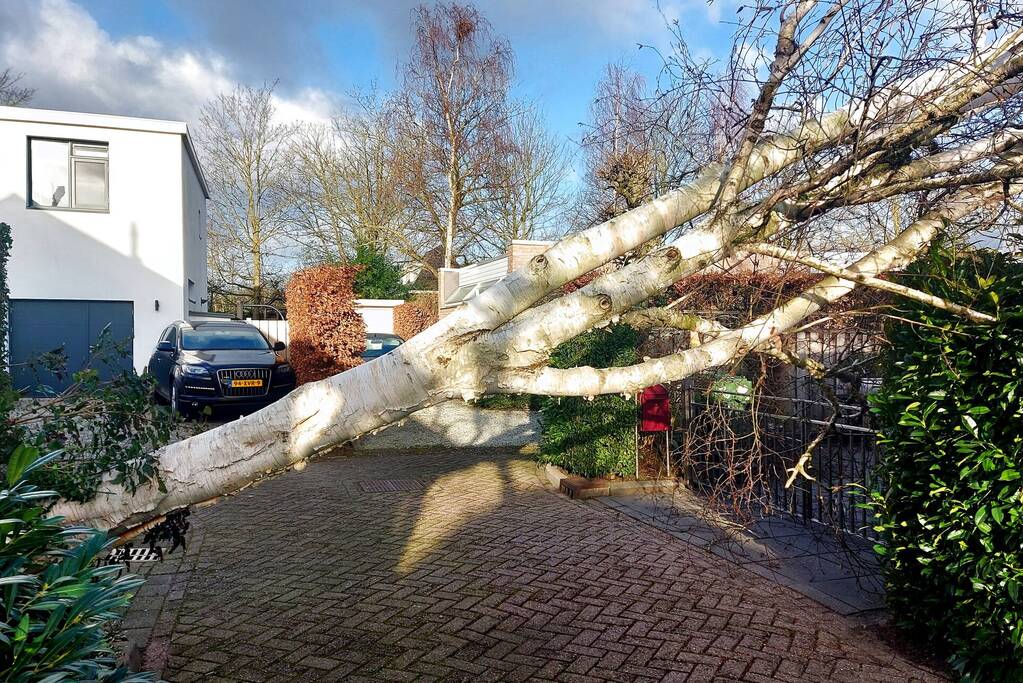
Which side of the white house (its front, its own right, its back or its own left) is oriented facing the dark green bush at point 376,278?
left

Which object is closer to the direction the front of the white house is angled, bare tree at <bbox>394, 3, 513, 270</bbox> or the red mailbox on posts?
the red mailbox on posts

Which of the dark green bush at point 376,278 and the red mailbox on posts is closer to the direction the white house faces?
the red mailbox on posts

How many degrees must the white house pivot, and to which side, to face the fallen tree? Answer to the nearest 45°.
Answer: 0° — it already faces it

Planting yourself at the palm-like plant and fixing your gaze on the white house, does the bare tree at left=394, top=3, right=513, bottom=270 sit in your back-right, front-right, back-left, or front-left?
front-right

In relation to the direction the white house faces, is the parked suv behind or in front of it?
in front

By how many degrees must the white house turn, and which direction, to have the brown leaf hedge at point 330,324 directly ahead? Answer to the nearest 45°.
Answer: approximately 45° to its left

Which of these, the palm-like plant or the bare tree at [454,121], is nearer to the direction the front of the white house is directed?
the palm-like plant

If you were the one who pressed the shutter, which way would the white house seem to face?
facing the viewer

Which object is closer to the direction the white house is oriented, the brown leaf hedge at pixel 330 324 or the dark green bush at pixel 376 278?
the brown leaf hedge

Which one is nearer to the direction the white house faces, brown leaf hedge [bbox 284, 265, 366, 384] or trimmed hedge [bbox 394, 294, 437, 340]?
the brown leaf hedge

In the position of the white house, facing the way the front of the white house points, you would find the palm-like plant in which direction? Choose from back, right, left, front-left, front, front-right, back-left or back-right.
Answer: front

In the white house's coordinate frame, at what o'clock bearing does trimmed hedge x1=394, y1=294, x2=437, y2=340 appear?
The trimmed hedge is roughly at 9 o'clock from the white house.

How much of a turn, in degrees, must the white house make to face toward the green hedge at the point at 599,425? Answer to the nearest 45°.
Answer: approximately 45° to its left
